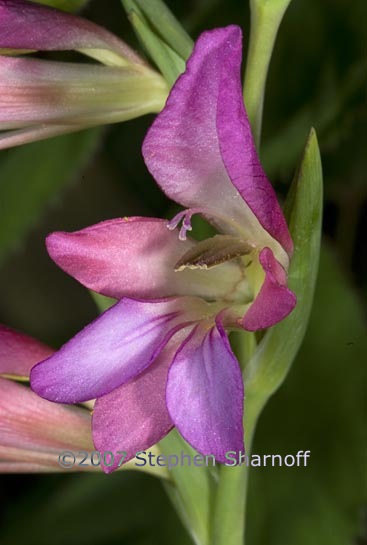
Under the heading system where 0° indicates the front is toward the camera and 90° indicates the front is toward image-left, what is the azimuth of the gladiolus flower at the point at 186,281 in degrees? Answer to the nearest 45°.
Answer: approximately 45°

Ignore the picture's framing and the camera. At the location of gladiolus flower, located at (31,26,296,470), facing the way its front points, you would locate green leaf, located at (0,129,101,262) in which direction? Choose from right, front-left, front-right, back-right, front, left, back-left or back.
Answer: back-right

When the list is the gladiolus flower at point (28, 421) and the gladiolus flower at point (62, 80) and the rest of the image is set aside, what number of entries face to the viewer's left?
2

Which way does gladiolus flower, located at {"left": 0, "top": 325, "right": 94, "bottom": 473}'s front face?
to the viewer's left

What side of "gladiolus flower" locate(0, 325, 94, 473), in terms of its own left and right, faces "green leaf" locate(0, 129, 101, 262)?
right

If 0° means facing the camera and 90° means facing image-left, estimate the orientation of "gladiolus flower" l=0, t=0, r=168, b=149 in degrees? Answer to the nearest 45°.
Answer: approximately 90°
